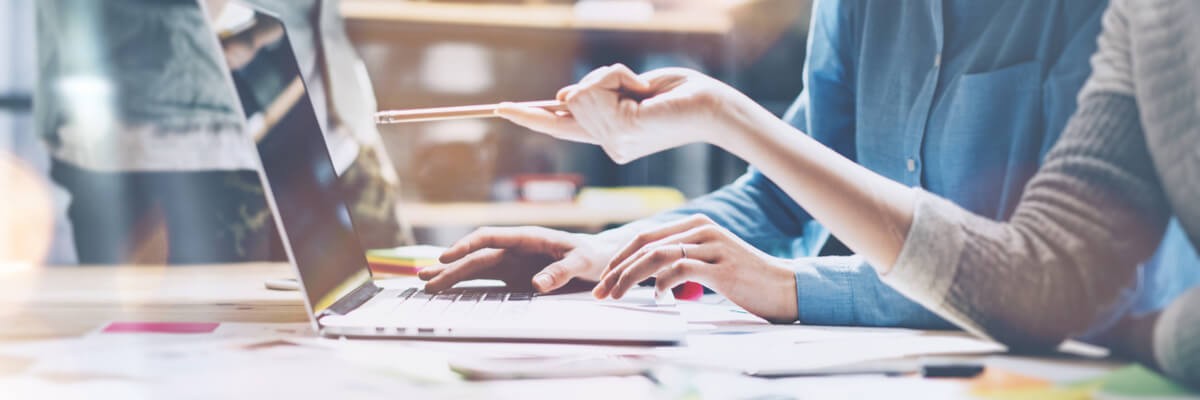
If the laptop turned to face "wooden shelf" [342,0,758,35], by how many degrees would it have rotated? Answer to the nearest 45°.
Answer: approximately 90° to its left

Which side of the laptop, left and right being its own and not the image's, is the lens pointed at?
right

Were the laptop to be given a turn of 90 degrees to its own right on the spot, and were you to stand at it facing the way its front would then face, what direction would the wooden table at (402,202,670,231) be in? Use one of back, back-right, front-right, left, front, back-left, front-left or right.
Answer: back
